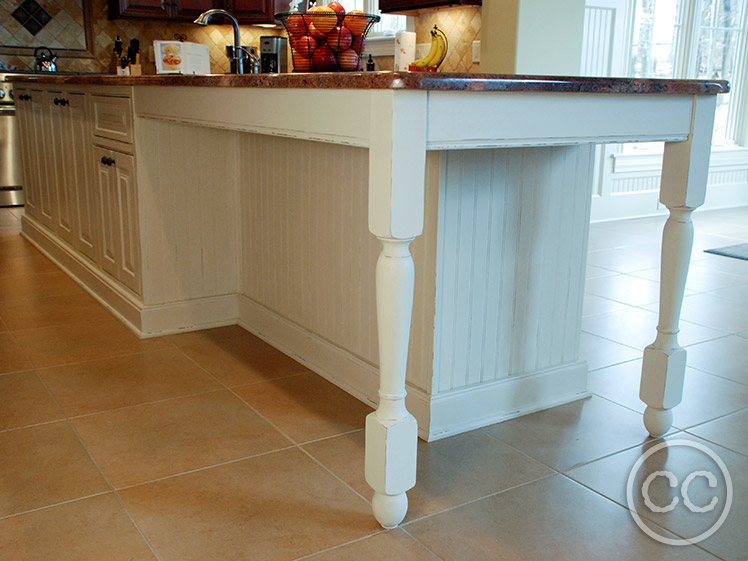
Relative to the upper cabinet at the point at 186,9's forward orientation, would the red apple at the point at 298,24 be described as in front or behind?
in front

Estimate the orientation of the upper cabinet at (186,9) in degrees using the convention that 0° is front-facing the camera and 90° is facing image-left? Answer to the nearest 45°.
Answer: approximately 0°

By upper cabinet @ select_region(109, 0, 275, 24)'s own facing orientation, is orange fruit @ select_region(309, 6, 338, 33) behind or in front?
in front

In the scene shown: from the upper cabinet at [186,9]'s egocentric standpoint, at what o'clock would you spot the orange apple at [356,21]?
The orange apple is roughly at 12 o'clock from the upper cabinet.

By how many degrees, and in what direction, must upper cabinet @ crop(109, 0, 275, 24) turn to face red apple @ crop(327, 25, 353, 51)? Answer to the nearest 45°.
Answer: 0° — it already faces it
